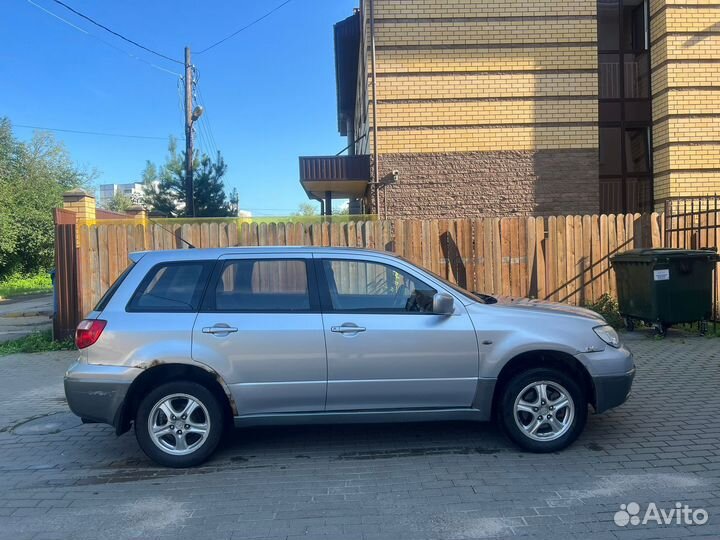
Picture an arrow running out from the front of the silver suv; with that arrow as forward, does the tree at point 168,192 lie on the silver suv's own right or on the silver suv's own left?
on the silver suv's own left

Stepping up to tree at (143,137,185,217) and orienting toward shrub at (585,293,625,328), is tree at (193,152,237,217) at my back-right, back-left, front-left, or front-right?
front-left

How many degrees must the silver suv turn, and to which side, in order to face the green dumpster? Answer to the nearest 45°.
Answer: approximately 45° to its left

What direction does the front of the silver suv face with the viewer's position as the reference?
facing to the right of the viewer

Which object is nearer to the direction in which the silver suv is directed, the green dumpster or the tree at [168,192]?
the green dumpster

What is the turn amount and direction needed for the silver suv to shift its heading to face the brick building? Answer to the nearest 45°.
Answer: approximately 45° to its left

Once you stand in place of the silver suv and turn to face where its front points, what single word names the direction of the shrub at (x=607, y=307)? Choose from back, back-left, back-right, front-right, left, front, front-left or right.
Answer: front-left

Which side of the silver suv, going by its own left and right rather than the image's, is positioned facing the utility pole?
left

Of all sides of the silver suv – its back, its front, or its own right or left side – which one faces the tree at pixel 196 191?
left

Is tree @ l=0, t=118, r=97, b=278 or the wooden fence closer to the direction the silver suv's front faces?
the wooden fence
